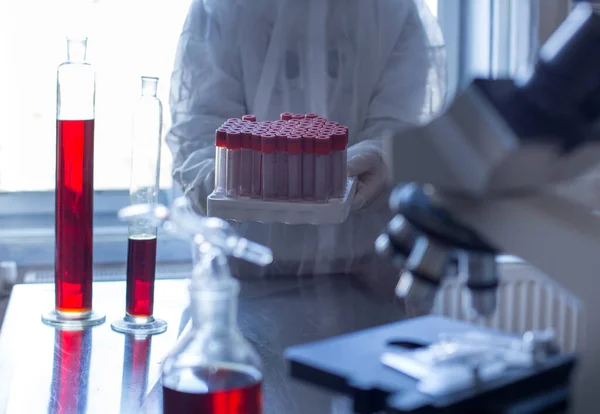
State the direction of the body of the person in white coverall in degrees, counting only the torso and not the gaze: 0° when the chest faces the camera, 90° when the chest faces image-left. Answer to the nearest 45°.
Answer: approximately 0°

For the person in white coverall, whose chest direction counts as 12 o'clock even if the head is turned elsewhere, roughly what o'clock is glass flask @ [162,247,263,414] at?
The glass flask is roughly at 12 o'clock from the person in white coverall.

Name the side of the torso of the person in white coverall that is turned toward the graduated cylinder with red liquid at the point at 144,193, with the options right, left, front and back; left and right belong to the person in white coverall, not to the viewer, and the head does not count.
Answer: front

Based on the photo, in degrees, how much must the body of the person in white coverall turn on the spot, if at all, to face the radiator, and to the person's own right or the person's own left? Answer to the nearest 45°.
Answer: approximately 135° to the person's own left
